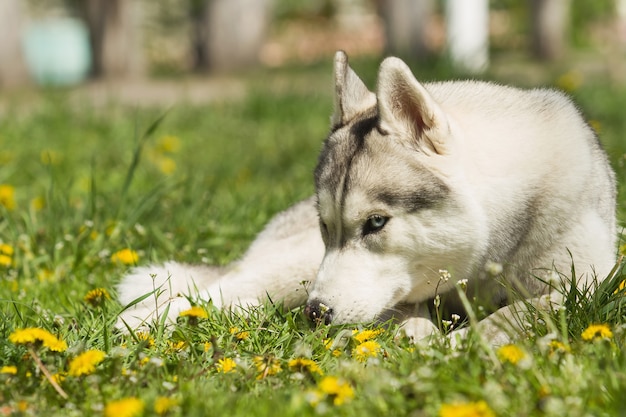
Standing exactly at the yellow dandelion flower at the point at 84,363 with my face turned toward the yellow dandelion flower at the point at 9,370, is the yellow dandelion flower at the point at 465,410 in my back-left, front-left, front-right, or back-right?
back-left

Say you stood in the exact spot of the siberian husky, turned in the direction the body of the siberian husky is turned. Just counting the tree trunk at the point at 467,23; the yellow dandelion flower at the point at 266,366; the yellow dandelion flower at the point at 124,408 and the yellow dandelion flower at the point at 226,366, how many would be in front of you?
3

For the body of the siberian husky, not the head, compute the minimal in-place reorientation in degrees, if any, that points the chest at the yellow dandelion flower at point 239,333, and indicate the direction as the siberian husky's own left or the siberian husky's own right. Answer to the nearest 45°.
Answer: approximately 45° to the siberian husky's own right

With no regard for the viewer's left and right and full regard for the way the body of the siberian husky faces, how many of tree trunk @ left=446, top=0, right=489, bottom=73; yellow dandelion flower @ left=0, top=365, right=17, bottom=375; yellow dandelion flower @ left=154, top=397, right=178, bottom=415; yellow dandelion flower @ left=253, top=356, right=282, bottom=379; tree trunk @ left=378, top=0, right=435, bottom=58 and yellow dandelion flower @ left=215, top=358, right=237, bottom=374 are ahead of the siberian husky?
4

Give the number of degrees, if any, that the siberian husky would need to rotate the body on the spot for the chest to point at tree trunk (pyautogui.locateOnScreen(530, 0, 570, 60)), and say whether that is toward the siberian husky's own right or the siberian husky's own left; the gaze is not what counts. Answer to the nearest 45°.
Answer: approximately 135° to the siberian husky's own right

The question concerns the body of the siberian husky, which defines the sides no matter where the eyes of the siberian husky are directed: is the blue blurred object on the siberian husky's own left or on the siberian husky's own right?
on the siberian husky's own right

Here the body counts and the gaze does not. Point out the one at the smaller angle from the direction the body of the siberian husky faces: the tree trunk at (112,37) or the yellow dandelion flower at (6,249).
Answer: the yellow dandelion flower

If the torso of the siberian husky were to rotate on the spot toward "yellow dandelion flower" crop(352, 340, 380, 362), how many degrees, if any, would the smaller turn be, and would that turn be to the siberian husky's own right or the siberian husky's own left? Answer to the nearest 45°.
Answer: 0° — it already faces it

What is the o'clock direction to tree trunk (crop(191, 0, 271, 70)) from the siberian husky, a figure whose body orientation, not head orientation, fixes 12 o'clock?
The tree trunk is roughly at 4 o'clock from the siberian husky.

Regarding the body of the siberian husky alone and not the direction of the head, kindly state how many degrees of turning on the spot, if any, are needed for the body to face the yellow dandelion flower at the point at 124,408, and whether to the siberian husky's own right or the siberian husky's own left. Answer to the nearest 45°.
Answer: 0° — it already faces it

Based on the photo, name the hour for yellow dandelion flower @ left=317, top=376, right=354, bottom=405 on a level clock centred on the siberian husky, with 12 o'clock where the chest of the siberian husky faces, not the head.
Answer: The yellow dandelion flower is roughly at 11 o'clock from the siberian husky.

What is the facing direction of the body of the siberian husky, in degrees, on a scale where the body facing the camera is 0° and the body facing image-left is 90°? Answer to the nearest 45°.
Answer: approximately 45°
